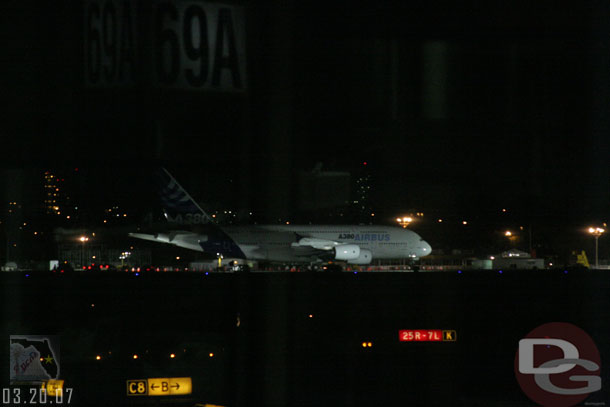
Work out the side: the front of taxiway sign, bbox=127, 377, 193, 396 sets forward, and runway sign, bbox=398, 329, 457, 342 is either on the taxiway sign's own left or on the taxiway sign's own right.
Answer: on the taxiway sign's own left

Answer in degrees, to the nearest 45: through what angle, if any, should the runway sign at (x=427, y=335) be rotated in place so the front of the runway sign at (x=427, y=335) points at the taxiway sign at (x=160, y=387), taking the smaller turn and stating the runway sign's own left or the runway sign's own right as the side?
approximately 45° to the runway sign's own right

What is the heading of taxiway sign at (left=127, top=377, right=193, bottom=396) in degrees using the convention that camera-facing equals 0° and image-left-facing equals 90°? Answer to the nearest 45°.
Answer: approximately 0°

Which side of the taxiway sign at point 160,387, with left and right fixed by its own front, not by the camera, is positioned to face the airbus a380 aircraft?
back

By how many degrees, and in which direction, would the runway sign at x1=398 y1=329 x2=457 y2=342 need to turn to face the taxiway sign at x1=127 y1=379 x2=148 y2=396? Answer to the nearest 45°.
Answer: approximately 45° to its right

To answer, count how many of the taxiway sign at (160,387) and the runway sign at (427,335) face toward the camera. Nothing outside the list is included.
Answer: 2
